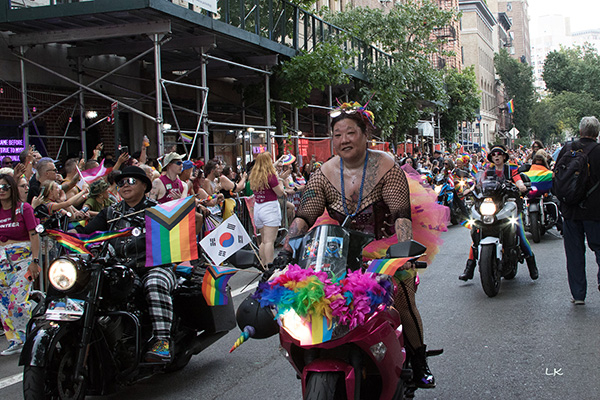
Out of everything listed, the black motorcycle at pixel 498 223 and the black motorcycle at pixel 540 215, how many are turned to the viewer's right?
0

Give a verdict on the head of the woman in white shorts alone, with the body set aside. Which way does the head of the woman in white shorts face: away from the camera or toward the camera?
away from the camera

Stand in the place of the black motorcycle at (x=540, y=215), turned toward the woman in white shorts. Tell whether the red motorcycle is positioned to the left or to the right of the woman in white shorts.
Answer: left

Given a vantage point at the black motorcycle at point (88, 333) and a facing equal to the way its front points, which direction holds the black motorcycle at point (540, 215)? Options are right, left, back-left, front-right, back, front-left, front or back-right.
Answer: back

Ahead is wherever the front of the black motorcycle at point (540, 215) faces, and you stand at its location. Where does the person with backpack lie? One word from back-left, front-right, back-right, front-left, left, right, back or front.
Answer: front-left

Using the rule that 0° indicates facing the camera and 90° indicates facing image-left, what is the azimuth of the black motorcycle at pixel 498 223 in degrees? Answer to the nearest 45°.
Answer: approximately 0°

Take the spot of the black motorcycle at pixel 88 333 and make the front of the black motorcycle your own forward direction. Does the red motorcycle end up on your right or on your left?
on your left

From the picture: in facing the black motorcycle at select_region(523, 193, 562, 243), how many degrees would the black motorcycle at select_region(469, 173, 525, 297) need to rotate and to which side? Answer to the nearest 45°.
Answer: approximately 180°

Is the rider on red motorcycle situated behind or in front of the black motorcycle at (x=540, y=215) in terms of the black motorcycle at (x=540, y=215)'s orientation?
in front

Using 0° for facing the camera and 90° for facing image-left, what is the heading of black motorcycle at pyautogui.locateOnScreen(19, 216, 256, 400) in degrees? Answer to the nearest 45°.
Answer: approximately 45°
